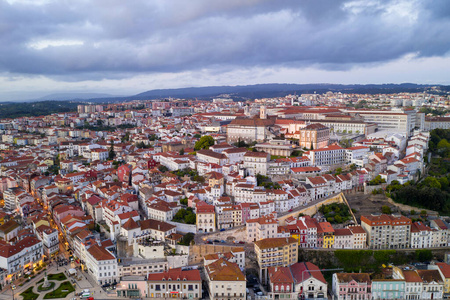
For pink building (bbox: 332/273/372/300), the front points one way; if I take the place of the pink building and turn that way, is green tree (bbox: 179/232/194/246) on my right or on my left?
on my right

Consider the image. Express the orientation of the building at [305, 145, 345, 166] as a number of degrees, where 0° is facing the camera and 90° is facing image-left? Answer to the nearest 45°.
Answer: approximately 0°

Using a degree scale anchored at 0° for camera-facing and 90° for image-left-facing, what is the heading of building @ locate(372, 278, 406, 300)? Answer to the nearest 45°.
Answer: approximately 0°

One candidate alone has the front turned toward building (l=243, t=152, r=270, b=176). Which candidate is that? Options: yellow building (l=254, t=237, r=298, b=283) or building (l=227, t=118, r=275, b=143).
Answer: building (l=227, t=118, r=275, b=143)

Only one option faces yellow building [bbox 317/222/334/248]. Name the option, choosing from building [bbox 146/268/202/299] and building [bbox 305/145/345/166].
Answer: building [bbox 305/145/345/166]

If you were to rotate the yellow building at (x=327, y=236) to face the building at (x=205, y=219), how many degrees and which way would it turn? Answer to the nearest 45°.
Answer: approximately 90° to its right
